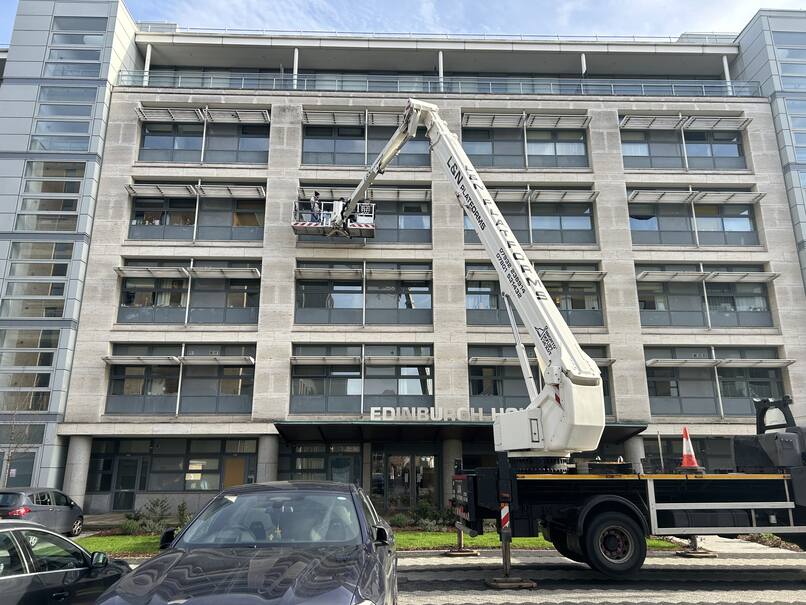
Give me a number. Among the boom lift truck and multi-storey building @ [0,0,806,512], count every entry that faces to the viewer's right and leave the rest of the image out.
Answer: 1

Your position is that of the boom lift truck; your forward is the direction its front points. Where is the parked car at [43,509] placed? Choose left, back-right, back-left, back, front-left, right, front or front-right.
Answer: back

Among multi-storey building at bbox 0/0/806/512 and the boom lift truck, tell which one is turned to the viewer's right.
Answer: the boom lift truck

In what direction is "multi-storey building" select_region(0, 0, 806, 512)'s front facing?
toward the camera

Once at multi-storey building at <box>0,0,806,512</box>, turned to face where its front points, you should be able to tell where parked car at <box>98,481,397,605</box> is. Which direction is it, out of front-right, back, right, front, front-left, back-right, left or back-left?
front

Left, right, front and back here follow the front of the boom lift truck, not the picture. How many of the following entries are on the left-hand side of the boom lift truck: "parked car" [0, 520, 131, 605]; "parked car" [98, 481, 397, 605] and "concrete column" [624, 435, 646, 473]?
1

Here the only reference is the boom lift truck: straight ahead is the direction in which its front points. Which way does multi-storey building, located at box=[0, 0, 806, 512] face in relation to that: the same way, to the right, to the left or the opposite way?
to the right

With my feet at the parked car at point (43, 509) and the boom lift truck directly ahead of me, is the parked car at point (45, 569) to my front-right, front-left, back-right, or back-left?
front-right

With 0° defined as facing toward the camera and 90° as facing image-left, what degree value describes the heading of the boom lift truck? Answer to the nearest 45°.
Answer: approximately 270°

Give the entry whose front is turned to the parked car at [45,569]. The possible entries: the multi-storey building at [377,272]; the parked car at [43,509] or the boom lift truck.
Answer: the multi-storey building
